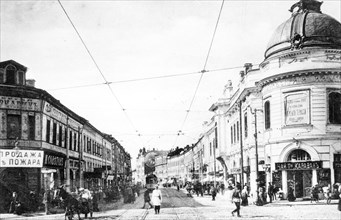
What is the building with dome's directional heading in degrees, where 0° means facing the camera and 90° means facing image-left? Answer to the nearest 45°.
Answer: approximately 0°

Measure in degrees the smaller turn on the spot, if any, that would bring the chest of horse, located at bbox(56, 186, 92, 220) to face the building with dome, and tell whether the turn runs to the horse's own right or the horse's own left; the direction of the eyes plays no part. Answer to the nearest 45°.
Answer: approximately 180°

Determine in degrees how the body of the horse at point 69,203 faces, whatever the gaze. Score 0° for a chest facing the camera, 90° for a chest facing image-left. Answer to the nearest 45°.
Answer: approximately 45°
